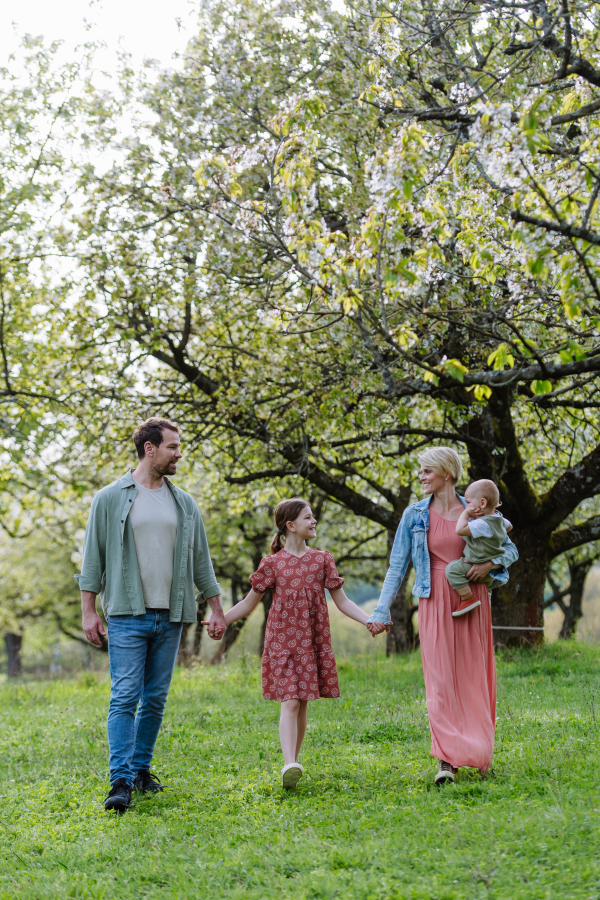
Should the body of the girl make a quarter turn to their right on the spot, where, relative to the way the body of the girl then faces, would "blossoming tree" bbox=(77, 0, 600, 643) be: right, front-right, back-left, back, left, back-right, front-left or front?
right

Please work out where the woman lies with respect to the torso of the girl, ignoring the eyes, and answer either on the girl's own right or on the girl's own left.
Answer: on the girl's own left

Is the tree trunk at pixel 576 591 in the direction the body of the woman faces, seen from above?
no

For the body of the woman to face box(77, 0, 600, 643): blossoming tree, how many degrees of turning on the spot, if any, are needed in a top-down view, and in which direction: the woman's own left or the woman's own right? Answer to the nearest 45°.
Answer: approximately 180°

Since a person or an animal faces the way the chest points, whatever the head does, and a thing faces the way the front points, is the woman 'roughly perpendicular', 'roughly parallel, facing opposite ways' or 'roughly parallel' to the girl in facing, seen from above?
roughly parallel

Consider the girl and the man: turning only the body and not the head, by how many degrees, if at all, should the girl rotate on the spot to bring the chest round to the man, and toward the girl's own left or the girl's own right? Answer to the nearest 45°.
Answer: approximately 90° to the girl's own right

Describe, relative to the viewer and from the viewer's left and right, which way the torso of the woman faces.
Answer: facing the viewer

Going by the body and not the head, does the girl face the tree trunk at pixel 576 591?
no

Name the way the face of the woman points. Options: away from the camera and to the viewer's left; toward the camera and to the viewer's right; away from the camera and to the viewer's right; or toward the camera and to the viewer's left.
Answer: toward the camera and to the viewer's left

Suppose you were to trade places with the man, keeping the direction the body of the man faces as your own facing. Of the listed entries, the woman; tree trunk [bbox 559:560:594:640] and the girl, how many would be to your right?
0

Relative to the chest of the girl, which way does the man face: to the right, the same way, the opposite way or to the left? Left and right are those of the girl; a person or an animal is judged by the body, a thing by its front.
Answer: the same way

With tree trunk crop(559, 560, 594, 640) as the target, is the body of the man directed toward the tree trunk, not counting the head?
no

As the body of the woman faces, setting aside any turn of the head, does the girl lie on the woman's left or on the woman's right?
on the woman's right
